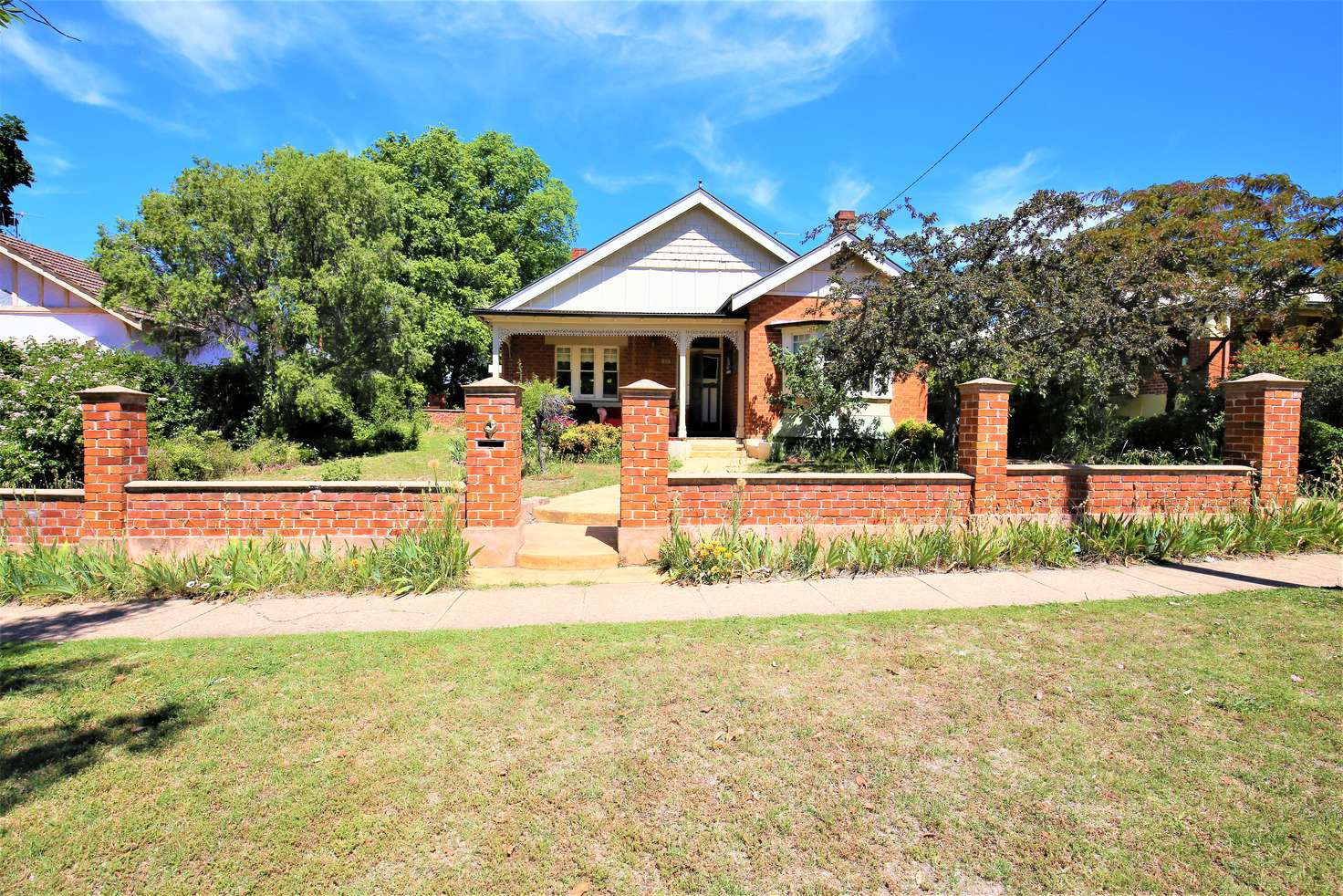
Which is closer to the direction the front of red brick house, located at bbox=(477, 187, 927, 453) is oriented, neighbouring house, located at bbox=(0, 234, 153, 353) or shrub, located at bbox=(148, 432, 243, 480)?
the shrub

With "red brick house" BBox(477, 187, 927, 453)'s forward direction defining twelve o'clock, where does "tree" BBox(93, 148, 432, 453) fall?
The tree is roughly at 2 o'clock from the red brick house.

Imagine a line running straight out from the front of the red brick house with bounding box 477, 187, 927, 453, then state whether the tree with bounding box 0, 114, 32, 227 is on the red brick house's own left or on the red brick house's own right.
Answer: on the red brick house's own right

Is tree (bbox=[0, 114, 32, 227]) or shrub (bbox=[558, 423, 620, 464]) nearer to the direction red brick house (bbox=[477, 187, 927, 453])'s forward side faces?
the shrub

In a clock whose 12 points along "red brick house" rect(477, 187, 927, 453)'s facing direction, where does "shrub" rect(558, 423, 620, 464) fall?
The shrub is roughly at 1 o'clock from the red brick house.

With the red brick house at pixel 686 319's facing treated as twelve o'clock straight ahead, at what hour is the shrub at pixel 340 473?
The shrub is roughly at 1 o'clock from the red brick house.

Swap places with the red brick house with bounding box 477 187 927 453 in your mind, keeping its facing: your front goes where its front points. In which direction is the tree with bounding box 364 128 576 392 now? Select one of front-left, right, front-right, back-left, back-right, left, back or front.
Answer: back-right

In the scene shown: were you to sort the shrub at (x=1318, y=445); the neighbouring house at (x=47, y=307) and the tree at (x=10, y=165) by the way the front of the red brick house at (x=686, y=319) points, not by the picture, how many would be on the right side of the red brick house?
2

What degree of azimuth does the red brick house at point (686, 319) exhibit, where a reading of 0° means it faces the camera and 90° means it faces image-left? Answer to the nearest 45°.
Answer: approximately 0°

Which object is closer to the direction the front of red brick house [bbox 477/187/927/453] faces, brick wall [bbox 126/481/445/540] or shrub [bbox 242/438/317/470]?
the brick wall

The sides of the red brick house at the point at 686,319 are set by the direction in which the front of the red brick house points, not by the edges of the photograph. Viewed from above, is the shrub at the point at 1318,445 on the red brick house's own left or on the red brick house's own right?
on the red brick house's own left

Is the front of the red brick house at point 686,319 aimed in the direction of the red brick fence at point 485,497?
yes
